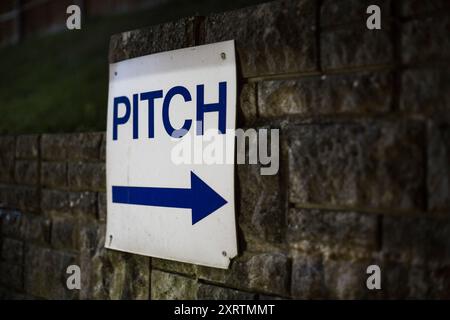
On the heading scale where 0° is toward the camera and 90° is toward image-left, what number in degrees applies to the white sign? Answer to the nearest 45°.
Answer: approximately 45°
